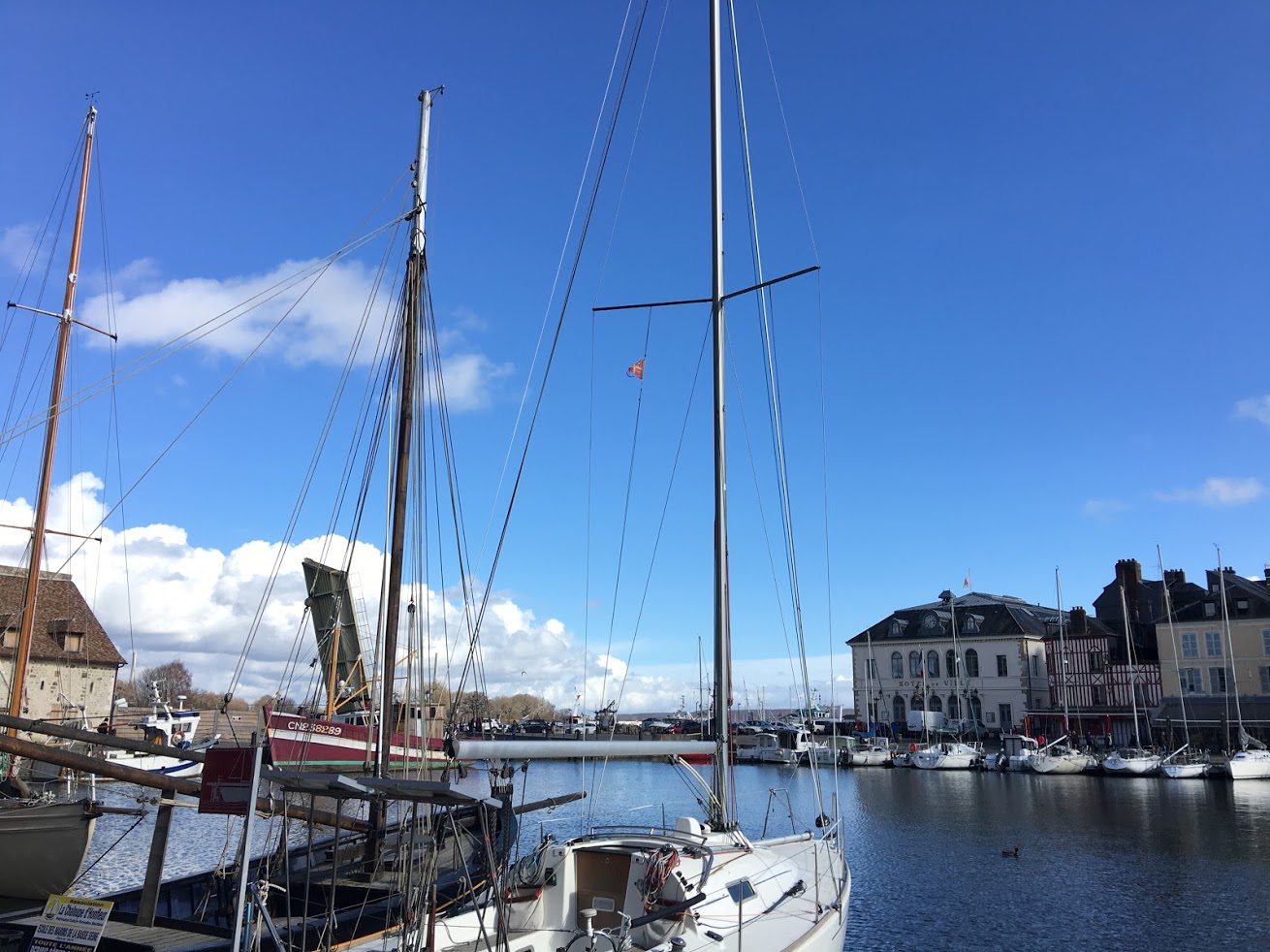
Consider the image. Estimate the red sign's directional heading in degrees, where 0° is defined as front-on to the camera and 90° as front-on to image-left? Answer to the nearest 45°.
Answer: approximately 0°

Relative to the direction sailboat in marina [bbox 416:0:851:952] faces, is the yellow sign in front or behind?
behind

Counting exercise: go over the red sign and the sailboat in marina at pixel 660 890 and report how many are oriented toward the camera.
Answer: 1

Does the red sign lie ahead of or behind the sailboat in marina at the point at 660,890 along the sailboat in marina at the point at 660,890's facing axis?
behind

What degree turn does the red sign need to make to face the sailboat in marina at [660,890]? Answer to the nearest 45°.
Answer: approximately 90° to its left

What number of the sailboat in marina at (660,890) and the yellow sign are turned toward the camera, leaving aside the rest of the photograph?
1

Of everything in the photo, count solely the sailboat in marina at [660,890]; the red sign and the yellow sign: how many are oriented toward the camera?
2

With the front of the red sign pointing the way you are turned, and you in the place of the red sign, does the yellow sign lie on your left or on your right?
on your right

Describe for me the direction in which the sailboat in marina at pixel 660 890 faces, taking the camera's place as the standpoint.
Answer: facing away from the viewer and to the right of the viewer
